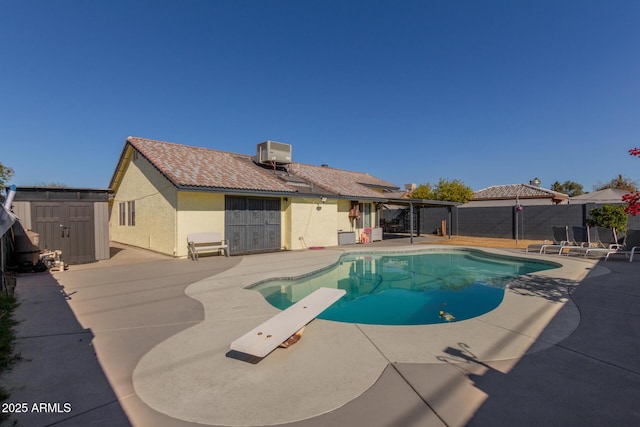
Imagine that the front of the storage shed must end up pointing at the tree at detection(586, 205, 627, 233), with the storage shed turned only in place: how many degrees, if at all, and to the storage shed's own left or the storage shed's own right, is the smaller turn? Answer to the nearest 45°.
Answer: approximately 45° to the storage shed's own left

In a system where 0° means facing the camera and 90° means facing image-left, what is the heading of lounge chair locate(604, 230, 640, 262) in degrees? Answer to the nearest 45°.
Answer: approximately 90°

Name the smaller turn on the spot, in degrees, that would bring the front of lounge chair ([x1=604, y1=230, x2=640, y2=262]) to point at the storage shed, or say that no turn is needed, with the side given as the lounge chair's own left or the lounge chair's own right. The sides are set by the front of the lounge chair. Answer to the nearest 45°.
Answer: approximately 45° to the lounge chair's own left

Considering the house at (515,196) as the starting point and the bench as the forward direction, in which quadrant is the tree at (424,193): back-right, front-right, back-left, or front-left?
front-right

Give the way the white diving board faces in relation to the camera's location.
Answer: facing away from the viewer and to the right of the viewer

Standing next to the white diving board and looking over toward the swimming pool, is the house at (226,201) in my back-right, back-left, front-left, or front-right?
front-left

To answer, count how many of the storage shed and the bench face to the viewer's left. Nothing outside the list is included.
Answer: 0

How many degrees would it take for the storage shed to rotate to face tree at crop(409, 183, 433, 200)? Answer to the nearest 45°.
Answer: approximately 90° to its left

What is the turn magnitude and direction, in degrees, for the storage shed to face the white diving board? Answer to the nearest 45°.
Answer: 0° — it already faces it

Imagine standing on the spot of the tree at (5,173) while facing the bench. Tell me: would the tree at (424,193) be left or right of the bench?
left

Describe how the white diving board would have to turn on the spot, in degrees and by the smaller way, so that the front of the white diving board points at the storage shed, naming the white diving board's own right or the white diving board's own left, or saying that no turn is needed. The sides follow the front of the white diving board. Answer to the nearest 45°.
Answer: approximately 90° to the white diving board's own left

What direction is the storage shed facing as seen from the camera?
toward the camera

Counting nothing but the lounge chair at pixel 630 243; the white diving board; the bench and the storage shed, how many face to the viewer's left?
1

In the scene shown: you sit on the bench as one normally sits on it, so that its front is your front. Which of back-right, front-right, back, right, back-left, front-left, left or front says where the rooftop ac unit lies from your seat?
left
